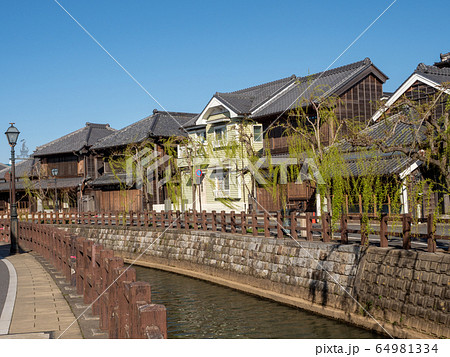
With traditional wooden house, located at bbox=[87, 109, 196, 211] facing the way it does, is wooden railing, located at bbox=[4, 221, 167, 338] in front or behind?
in front

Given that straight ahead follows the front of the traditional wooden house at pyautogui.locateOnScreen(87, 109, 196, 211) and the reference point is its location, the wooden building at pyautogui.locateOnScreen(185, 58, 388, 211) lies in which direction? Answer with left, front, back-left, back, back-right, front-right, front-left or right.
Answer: left

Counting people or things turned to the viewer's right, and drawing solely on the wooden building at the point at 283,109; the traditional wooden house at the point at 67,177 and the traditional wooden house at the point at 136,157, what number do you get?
0

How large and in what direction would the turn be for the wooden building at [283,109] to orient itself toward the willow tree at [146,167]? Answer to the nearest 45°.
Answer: approximately 90° to its right

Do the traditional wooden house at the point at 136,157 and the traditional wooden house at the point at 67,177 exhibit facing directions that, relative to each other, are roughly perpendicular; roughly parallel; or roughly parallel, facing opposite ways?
roughly parallel

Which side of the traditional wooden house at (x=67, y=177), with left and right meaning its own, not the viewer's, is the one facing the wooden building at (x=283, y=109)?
left

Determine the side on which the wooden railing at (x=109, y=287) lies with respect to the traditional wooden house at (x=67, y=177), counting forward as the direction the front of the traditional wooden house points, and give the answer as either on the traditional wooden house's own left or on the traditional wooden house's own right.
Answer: on the traditional wooden house's own left

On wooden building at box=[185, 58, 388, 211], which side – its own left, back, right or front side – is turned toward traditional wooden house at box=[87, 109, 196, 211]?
right

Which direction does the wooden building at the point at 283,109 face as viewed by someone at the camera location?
facing the viewer and to the left of the viewer

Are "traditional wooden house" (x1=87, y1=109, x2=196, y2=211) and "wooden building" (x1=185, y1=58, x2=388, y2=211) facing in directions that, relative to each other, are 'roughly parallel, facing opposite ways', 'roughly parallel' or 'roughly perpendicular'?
roughly parallel

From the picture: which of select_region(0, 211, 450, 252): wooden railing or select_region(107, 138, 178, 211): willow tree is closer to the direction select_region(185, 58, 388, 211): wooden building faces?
the wooden railing

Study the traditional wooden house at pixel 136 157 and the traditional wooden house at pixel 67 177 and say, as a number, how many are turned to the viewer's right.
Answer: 0

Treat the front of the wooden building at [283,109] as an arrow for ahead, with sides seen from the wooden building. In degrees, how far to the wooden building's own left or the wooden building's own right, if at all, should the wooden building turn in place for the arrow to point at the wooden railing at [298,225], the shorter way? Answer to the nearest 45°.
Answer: approximately 45° to the wooden building's own left

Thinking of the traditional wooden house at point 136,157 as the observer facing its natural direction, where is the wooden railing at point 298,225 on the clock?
The wooden railing is roughly at 10 o'clock from the traditional wooden house.

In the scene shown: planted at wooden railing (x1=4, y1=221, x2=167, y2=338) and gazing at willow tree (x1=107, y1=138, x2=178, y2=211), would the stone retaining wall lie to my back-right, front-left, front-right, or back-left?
front-right

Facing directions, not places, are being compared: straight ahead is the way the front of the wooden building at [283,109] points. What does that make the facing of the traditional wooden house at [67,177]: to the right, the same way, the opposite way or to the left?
the same way
